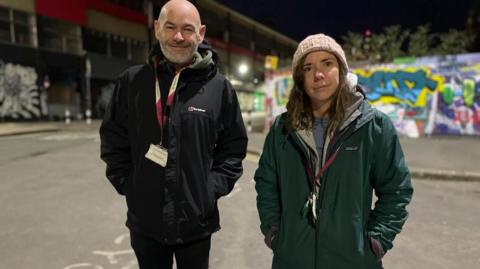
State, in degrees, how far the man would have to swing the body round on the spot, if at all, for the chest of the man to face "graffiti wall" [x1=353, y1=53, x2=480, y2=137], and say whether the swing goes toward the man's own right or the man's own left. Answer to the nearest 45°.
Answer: approximately 135° to the man's own left

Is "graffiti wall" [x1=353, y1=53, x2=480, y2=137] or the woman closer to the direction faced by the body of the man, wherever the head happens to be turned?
the woman

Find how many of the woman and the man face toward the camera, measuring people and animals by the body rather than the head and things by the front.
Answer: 2

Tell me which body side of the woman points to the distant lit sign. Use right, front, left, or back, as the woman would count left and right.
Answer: back

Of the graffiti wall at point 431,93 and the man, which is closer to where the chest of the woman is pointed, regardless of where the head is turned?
the man

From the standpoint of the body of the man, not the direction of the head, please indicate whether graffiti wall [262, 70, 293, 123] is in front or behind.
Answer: behind

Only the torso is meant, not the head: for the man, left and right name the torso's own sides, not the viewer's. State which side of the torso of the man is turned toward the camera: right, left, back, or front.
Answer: front

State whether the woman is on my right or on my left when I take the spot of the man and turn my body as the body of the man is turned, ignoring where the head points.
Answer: on my left

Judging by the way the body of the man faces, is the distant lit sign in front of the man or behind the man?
behind

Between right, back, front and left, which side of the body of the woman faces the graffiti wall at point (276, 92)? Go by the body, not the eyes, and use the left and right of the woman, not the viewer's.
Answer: back

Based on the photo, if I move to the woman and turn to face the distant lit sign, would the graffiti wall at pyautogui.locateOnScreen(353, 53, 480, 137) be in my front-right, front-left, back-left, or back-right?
front-right
